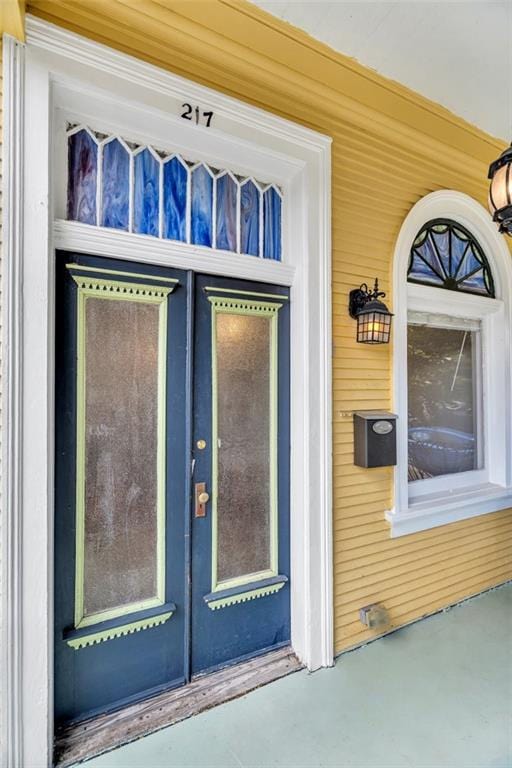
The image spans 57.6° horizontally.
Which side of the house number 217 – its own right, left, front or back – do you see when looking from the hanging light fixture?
left

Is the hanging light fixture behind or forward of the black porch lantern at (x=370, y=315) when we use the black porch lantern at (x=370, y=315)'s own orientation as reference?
forward

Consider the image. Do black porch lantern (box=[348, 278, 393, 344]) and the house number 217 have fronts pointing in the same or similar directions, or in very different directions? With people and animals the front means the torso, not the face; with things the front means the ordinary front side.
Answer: same or similar directions

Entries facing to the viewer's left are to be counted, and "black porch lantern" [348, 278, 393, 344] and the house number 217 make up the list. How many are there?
0

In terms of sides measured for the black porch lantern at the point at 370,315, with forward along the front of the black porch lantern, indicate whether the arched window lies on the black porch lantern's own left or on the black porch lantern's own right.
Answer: on the black porch lantern's own left

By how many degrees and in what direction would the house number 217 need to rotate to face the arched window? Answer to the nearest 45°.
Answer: approximately 135° to its left

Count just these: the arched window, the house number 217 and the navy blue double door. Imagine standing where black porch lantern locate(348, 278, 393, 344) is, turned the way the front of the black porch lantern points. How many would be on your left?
1

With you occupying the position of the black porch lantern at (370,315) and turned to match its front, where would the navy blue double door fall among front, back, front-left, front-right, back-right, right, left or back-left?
right

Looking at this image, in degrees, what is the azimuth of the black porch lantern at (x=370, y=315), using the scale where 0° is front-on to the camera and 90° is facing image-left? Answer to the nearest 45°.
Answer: approximately 315°

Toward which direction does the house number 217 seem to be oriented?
toward the camera

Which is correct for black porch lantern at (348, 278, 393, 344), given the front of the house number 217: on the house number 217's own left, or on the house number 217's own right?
on the house number 217's own left
